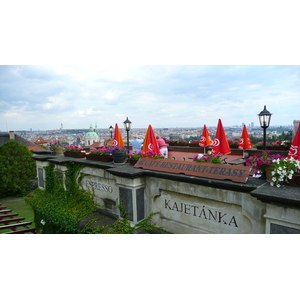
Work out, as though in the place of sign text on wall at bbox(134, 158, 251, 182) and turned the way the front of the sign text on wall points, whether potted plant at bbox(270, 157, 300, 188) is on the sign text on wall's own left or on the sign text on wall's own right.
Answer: on the sign text on wall's own left

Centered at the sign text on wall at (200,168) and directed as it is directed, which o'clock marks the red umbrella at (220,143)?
The red umbrella is roughly at 5 o'clock from the sign text on wall.

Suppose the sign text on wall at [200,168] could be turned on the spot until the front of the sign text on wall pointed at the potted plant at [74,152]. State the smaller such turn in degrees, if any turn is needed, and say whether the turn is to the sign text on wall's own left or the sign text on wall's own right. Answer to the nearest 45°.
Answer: approximately 90° to the sign text on wall's own right

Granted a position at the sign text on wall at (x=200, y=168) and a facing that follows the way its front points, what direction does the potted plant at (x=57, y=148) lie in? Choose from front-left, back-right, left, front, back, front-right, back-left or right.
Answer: right

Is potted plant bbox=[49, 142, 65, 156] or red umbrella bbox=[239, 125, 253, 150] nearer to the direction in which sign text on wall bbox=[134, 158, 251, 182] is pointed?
the potted plant

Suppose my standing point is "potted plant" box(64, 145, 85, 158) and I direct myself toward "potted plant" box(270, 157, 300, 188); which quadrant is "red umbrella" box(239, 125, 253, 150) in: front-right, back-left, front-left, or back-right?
front-left

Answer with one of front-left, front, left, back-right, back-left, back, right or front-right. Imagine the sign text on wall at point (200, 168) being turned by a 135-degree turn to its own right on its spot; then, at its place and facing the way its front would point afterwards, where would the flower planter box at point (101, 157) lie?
front-left

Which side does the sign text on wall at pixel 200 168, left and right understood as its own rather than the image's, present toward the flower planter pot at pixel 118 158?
right

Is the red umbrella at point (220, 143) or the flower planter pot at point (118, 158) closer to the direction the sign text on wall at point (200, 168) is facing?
the flower planter pot

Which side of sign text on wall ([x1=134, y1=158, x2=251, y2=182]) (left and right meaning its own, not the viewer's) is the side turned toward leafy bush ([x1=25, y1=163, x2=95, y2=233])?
right

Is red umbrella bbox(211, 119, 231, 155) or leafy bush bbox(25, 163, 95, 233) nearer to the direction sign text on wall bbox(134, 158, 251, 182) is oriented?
the leafy bush
